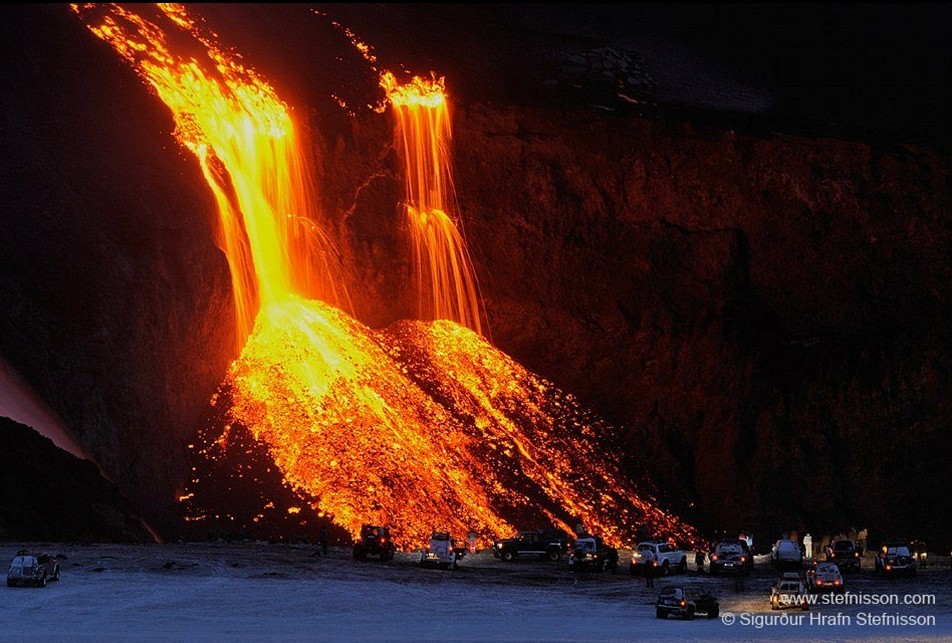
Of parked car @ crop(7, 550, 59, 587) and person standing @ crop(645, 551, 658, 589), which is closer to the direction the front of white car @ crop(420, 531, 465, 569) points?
the parked car
